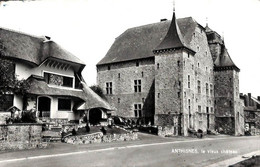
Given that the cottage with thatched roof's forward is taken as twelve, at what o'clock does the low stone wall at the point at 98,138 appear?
The low stone wall is roughly at 11 o'clock from the cottage with thatched roof.

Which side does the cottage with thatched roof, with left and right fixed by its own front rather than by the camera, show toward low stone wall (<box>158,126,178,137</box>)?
left

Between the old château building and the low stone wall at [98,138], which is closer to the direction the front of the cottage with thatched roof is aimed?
the low stone wall

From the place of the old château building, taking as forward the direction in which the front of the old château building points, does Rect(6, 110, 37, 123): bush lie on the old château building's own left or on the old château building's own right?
on the old château building's own right

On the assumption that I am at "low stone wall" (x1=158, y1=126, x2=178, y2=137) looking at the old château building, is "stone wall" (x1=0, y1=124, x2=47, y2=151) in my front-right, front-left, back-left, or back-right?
back-left
